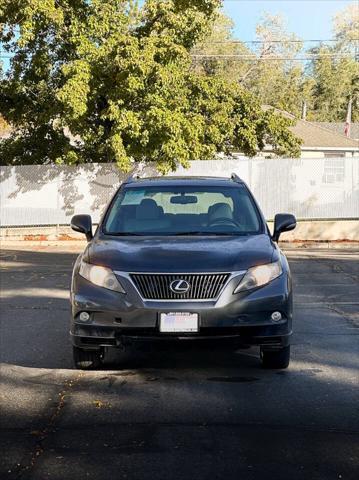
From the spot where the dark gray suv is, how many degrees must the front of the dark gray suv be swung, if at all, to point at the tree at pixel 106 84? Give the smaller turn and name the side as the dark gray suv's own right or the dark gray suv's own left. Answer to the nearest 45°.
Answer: approximately 180°

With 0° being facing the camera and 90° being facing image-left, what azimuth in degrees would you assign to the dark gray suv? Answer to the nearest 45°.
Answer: approximately 0°
